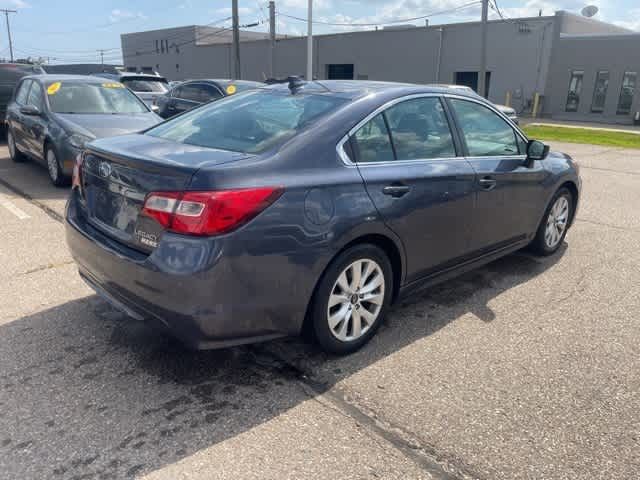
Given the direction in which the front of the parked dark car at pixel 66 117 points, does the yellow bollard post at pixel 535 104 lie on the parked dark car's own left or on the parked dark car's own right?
on the parked dark car's own left

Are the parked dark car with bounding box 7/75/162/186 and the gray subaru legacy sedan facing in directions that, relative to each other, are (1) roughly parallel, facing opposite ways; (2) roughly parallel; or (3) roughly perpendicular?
roughly perpendicular

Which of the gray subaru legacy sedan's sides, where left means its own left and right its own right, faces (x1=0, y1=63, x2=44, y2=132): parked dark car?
left

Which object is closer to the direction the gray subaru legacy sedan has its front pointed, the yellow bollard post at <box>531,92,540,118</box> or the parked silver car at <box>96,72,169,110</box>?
the yellow bollard post

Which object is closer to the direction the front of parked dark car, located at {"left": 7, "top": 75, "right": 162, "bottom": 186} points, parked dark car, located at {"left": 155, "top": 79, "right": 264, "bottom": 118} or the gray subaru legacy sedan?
the gray subaru legacy sedan

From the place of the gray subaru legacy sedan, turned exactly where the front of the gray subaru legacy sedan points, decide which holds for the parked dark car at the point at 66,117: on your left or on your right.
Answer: on your left

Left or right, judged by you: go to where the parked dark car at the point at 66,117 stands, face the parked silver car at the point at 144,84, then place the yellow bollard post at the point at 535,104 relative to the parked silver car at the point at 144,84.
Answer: right

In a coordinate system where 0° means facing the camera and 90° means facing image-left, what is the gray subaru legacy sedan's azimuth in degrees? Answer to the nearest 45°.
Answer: approximately 225°

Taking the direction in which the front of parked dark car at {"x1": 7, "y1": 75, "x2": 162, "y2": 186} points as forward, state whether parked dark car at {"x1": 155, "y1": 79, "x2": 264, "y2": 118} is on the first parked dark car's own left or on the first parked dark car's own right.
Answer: on the first parked dark car's own left
